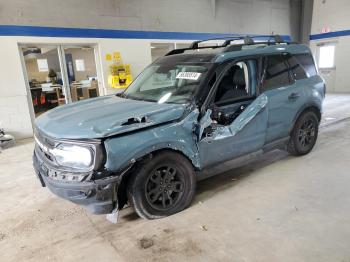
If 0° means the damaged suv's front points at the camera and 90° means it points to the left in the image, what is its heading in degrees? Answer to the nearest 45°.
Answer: approximately 45°

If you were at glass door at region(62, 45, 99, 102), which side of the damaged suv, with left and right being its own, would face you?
right

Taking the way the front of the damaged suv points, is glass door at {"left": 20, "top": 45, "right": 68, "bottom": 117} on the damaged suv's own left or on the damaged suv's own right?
on the damaged suv's own right

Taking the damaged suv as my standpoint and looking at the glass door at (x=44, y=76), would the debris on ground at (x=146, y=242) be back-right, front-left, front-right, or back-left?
back-left

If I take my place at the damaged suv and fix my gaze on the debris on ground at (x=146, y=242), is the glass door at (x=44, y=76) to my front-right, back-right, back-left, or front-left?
back-right
